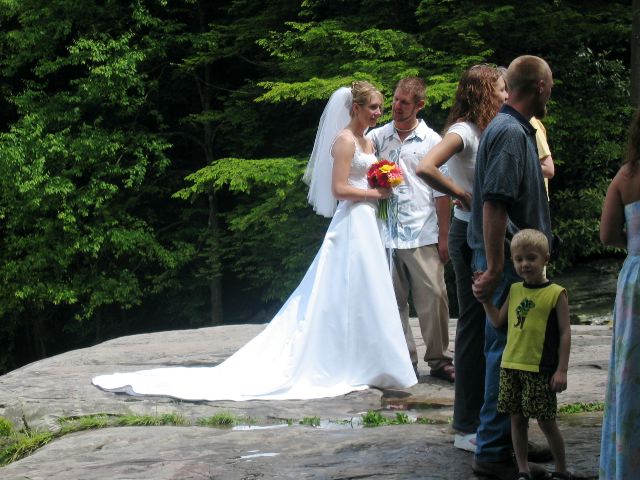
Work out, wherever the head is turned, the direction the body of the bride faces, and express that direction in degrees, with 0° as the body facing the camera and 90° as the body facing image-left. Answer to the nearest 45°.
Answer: approximately 270°

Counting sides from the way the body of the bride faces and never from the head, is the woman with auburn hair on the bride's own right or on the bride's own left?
on the bride's own right

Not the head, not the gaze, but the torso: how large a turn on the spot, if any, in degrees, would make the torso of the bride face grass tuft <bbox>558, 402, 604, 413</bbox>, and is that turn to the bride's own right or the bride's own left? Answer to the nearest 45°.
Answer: approximately 45° to the bride's own right

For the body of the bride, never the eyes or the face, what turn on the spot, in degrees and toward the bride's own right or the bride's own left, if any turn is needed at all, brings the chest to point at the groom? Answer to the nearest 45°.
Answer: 0° — they already face them
